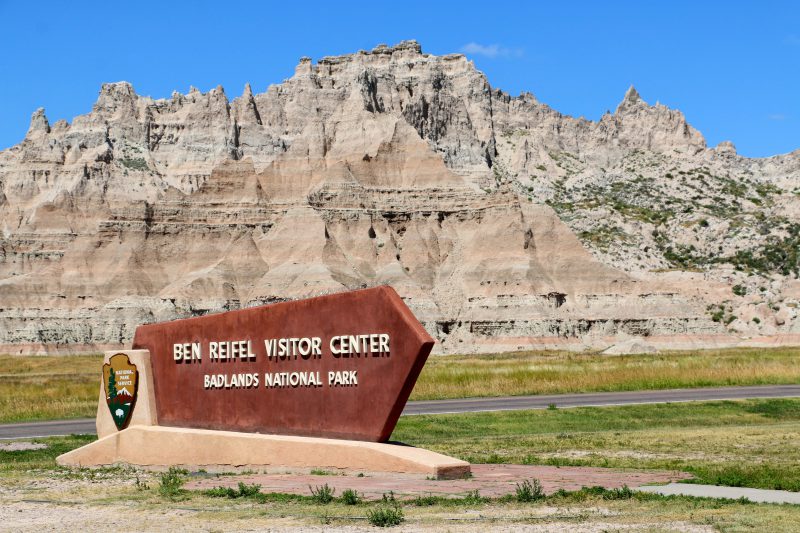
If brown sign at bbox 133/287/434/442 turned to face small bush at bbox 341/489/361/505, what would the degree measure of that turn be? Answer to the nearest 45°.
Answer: approximately 45° to its left

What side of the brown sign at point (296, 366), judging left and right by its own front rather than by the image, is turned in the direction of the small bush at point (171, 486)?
front

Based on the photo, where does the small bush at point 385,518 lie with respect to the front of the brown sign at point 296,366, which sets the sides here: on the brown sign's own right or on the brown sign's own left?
on the brown sign's own left

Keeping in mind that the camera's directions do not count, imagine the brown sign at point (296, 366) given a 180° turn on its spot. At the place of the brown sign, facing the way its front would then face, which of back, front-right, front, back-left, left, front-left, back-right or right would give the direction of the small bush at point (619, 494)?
right

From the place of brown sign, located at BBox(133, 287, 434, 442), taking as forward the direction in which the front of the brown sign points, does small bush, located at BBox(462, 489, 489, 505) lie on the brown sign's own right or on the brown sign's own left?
on the brown sign's own left

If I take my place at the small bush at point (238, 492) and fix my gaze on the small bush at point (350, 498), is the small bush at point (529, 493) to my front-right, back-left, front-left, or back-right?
front-left

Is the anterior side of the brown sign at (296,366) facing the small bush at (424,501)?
no

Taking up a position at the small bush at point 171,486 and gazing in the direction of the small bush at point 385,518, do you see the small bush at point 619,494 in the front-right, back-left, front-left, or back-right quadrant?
front-left

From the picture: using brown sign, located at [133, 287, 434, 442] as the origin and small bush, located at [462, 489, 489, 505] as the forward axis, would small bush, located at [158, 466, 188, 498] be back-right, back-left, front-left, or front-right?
front-right

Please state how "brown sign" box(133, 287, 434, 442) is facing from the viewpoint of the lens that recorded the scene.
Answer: facing the viewer and to the left of the viewer

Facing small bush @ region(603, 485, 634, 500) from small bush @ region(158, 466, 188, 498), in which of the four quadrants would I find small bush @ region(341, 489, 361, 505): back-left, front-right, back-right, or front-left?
front-right
